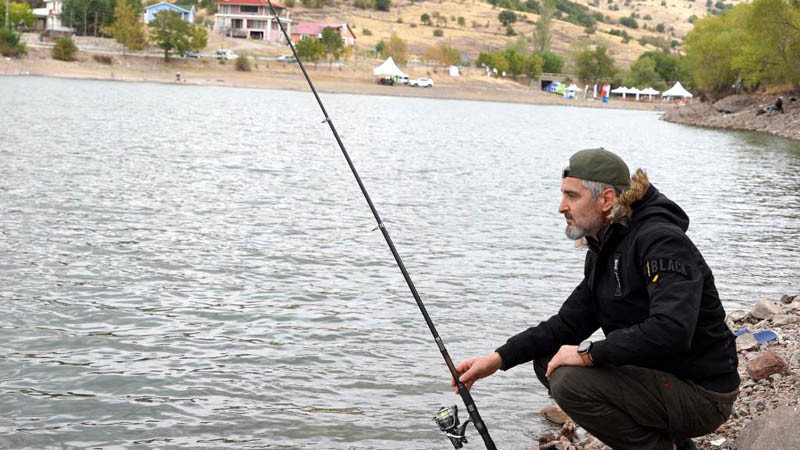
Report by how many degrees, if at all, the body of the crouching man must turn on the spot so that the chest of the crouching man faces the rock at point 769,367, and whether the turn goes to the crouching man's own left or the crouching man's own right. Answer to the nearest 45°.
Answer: approximately 135° to the crouching man's own right

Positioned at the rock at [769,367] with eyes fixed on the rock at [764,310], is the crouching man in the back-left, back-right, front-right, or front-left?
back-left

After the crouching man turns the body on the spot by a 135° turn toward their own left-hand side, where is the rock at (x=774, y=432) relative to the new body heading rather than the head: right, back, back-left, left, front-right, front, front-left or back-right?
left

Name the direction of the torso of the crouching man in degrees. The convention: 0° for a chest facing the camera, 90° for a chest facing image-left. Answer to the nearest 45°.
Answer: approximately 90°

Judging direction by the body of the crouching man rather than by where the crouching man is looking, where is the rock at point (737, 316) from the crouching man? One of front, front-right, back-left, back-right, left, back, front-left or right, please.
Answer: right

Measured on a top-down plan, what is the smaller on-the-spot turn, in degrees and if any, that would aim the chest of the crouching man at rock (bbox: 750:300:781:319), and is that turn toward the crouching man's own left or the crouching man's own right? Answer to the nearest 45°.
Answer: approximately 90° to the crouching man's own right

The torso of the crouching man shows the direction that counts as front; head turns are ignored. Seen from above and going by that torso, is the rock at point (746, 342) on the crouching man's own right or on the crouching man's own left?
on the crouching man's own right

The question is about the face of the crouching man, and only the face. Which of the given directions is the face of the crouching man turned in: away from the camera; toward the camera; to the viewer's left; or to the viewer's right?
to the viewer's left

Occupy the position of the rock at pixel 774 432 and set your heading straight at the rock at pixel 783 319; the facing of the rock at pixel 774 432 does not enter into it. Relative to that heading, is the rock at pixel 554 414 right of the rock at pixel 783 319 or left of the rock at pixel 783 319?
left
